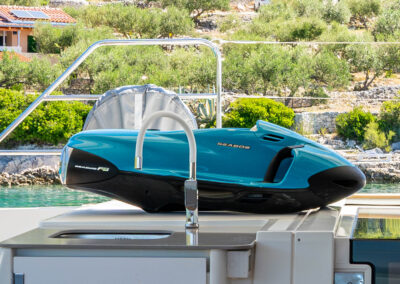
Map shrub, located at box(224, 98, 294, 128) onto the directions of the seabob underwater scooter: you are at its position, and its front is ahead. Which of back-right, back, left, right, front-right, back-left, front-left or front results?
left

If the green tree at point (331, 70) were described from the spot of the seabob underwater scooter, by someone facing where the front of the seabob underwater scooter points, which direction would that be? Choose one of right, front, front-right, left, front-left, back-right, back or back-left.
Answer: left

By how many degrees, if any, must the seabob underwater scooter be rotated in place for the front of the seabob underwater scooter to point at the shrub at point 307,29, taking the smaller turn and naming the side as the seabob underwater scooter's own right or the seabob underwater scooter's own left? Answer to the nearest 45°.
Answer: approximately 90° to the seabob underwater scooter's own left

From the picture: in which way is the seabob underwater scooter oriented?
to the viewer's right

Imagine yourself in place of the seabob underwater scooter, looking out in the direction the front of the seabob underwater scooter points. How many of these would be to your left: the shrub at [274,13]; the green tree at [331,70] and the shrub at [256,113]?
3

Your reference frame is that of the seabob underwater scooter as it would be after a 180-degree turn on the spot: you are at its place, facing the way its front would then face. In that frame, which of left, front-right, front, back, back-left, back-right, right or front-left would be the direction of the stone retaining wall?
right

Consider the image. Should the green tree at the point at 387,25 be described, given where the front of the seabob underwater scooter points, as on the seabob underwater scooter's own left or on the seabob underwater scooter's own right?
on the seabob underwater scooter's own left

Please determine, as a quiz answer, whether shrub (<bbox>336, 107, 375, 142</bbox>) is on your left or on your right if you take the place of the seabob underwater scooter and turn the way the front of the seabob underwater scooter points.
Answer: on your left

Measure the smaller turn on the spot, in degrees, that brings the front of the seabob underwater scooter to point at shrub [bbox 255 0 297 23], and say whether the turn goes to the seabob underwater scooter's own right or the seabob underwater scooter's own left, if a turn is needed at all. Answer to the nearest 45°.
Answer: approximately 90° to the seabob underwater scooter's own left

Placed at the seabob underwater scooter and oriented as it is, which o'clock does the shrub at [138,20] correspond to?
The shrub is roughly at 9 o'clock from the seabob underwater scooter.

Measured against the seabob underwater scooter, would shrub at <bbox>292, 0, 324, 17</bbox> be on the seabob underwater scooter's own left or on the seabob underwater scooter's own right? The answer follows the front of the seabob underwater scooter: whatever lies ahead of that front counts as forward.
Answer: on the seabob underwater scooter's own left

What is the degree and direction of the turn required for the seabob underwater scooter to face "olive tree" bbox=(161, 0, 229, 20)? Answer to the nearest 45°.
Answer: approximately 90° to its left
